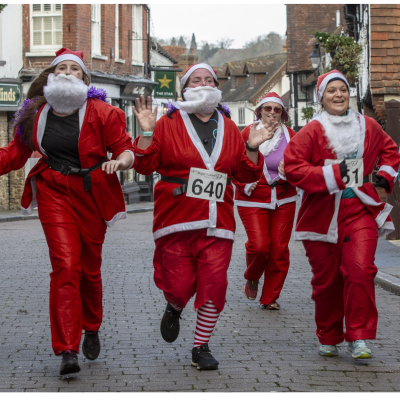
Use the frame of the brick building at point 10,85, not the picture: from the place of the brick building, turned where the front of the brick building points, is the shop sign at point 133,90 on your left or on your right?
on your left

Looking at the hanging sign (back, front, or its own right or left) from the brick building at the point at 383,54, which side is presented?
front

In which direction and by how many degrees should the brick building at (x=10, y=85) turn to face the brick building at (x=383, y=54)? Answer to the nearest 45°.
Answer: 0° — it already faces it

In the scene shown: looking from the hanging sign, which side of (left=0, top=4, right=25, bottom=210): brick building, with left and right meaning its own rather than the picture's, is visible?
left

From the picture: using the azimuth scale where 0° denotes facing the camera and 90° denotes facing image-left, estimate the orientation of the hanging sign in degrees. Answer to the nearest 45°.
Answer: approximately 0°

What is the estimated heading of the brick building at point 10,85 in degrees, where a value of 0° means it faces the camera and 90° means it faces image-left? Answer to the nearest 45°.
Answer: approximately 315°

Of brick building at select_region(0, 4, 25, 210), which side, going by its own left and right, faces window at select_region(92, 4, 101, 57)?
left

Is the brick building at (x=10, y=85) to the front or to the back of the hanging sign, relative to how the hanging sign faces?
to the front

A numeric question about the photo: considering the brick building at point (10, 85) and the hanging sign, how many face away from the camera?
0
